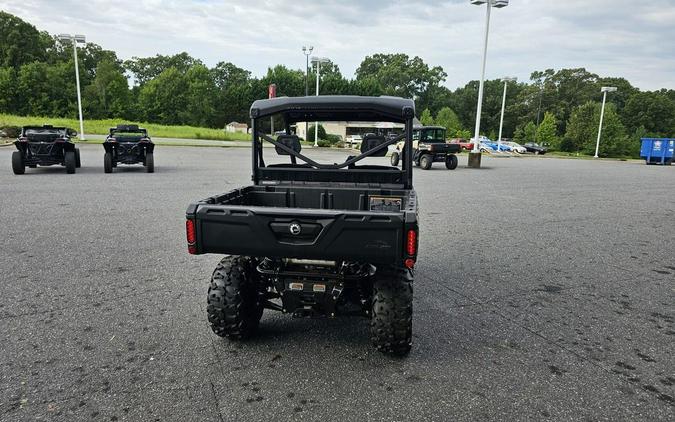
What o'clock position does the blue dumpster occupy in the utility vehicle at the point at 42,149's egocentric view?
The blue dumpster is roughly at 3 o'clock from the utility vehicle.

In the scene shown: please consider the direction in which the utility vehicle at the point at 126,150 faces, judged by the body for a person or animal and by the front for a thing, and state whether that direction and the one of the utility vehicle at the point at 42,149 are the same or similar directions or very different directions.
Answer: same or similar directions

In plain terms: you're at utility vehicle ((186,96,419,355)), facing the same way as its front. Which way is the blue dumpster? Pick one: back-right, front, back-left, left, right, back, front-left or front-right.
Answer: front-right

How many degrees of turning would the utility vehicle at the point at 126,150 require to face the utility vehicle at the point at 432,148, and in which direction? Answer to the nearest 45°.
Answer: approximately 90° to its right

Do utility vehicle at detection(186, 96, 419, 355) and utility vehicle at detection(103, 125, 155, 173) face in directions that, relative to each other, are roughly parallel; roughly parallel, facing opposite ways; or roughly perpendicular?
roughly parallel

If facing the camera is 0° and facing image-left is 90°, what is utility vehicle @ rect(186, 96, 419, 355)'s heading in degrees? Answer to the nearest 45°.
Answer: approximately 180°

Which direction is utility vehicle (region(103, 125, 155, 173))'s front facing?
away from the camera

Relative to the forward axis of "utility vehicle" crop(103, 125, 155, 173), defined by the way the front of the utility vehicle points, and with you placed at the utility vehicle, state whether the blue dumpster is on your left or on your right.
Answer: on your right

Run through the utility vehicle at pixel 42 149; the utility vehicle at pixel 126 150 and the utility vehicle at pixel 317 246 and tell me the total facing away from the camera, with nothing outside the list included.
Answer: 3

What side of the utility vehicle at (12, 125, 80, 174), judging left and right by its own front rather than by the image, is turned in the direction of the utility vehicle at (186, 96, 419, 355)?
back

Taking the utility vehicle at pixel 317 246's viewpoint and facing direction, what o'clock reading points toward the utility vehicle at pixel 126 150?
the utility vehicle at pixel 126 150 is roughly at 11 o'clock from the utility vehicle at pixel 317 246.

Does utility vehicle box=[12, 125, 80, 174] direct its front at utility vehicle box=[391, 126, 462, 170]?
no

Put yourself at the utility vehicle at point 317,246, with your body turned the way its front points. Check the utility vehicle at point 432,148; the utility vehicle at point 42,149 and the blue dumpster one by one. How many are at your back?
0

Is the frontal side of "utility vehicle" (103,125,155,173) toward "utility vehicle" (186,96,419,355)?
no

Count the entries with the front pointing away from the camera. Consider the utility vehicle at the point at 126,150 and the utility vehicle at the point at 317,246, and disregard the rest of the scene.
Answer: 2

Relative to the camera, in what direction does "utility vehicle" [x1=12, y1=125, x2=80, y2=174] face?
facing away from the viewer
